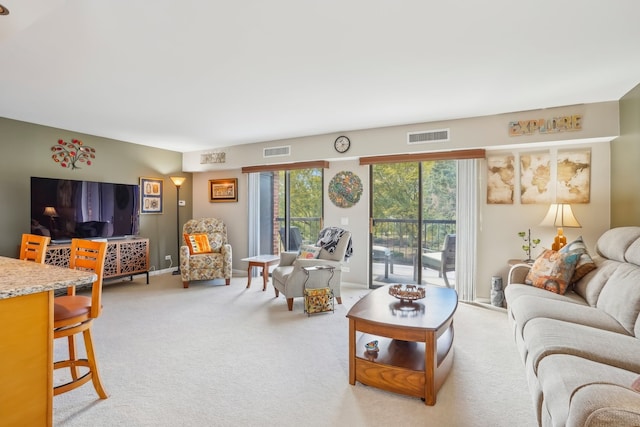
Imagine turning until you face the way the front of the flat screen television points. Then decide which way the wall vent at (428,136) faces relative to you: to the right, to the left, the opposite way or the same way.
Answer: to the right

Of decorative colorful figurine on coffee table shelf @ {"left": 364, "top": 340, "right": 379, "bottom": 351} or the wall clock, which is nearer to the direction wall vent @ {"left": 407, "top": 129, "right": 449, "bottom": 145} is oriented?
the decorative colorful figurine on coffee table shelf

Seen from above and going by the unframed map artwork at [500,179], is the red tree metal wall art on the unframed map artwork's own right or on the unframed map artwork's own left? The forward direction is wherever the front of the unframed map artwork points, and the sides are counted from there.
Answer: on the unframed map artwork's own right

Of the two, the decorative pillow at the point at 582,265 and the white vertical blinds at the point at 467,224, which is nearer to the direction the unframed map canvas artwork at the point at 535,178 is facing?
the decorative pillow

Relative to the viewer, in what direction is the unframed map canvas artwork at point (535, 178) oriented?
toward the camera

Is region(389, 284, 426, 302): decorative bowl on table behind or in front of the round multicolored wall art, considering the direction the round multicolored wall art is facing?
in front

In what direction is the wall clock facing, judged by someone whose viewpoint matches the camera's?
facing the viewer

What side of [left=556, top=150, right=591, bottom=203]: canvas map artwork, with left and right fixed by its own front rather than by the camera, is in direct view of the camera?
front

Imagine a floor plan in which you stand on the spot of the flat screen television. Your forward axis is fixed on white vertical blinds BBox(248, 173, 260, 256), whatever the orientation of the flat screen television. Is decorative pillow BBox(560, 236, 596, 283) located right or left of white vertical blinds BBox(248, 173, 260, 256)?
right

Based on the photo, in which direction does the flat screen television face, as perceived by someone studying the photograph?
facing the viewer and to the right of the viewer

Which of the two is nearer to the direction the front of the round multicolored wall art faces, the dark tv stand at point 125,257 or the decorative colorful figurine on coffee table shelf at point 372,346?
the decorative colorful figurine on coffee table shelf

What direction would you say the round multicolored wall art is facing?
toward the camera

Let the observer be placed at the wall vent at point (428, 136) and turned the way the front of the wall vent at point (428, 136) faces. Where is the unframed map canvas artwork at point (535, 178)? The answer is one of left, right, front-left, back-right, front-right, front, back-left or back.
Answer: left

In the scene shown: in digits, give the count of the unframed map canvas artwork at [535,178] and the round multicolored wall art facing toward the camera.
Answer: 2

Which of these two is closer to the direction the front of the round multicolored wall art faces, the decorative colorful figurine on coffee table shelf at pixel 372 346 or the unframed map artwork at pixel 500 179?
the decorative colorful figurine on coffee table shelf
